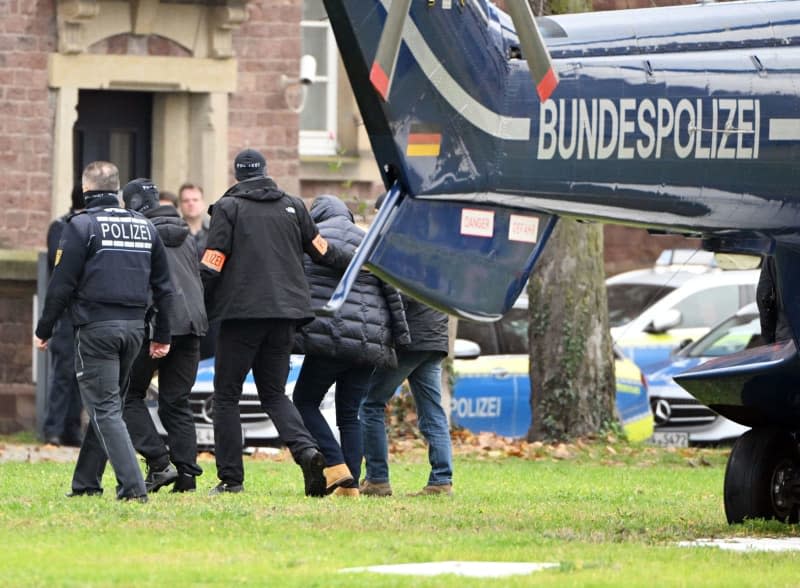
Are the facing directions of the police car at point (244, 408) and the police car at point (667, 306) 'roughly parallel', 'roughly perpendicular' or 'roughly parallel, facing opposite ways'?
roughly parallel

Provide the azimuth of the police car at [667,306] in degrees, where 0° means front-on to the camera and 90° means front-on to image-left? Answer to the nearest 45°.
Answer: approximately 45°

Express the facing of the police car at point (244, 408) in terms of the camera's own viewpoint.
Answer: facing the viewer and to the left of the viewer

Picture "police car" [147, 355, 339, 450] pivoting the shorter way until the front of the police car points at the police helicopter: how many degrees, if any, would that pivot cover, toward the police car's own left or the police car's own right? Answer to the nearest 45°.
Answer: approximately 45° to the police car's own left

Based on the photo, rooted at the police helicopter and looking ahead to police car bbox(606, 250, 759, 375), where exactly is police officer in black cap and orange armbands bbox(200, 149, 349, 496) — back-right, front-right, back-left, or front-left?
front-left

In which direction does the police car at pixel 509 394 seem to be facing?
to the viewer's left

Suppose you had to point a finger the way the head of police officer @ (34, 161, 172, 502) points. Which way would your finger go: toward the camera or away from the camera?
away from the camera

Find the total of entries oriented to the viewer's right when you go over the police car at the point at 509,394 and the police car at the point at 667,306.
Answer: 0

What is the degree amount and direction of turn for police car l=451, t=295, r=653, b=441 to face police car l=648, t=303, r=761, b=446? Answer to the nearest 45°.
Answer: approximately 135° to its right

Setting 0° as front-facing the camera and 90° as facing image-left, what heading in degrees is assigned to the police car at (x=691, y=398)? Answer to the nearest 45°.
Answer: approximately 45°
